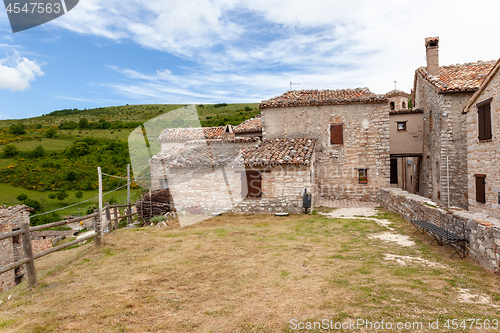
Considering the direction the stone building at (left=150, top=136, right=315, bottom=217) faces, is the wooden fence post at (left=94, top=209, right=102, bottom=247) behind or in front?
in front

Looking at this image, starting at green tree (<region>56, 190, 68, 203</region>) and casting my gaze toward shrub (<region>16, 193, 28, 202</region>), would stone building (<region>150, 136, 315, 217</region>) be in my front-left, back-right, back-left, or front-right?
back-left

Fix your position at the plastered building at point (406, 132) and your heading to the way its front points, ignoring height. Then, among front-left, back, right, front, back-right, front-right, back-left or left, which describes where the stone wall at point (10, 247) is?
front-right

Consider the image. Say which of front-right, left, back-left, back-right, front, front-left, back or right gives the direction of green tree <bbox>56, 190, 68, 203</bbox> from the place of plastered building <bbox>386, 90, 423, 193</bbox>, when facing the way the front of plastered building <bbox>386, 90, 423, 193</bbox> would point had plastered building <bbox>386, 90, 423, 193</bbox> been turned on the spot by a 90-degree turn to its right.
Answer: front

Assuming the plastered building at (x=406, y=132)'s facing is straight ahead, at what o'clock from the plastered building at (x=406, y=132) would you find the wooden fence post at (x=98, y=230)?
The wooden fence post is roughly at 1 o'clock from the plastered building.

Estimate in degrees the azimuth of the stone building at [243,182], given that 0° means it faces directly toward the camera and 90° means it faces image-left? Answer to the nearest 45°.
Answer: approximately 0°

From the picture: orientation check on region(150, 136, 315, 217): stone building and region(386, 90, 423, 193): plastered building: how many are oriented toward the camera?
2

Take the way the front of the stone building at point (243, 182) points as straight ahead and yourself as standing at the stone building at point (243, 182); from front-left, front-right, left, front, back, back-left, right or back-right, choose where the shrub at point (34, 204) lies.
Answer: back-right

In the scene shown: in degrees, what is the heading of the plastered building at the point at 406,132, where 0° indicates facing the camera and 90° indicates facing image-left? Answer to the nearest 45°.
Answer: approximately 0°

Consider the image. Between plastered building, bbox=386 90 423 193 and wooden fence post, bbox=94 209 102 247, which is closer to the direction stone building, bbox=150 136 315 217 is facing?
the wooden fence post

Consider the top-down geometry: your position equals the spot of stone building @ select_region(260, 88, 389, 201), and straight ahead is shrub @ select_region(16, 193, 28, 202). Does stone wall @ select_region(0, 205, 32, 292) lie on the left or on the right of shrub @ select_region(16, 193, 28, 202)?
left

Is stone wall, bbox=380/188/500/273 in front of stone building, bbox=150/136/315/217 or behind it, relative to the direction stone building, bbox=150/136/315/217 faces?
in front

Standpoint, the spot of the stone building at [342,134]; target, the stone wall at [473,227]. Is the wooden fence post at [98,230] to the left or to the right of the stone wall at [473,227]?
right

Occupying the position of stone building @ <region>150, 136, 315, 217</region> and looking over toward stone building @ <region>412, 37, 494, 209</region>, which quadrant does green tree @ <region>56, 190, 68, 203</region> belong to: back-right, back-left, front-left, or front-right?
back-left
